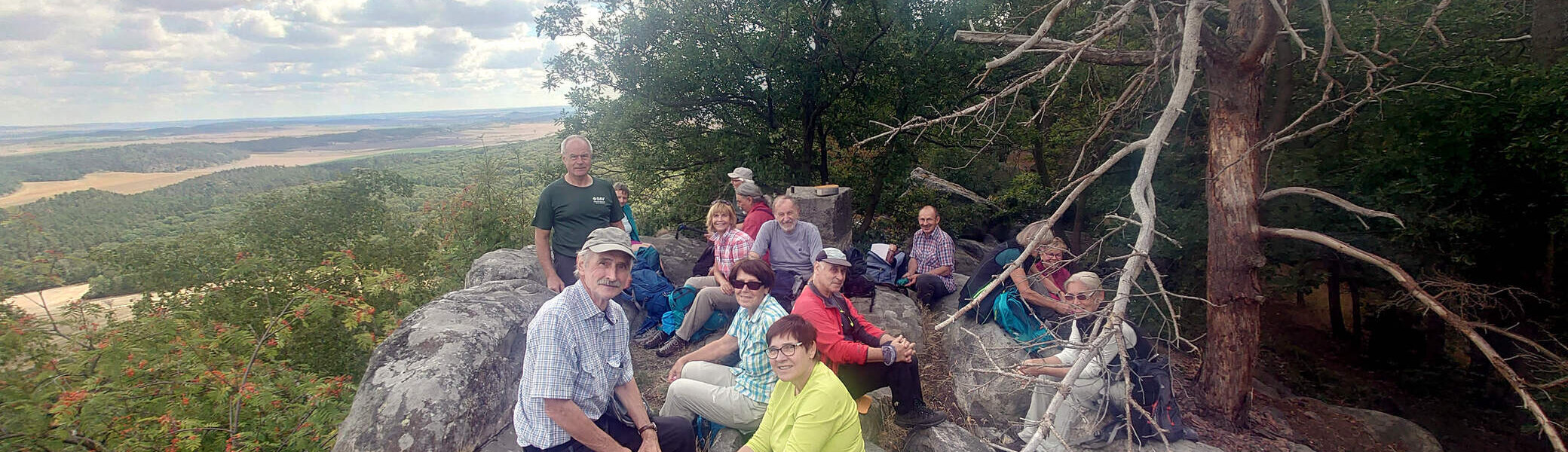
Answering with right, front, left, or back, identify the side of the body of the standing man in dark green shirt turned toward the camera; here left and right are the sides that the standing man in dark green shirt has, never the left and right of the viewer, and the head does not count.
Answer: front

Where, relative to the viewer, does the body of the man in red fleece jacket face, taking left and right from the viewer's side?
facing the viewer and to the right of the viewer

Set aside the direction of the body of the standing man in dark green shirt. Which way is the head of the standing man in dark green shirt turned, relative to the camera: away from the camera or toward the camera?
toward the camera

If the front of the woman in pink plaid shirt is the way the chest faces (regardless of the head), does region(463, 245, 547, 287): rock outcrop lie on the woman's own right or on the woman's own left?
on the woman's own right

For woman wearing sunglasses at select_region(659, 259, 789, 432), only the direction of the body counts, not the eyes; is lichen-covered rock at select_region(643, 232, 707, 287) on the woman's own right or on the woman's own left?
on the woman's own right

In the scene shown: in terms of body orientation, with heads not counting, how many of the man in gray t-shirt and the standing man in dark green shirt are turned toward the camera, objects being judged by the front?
2

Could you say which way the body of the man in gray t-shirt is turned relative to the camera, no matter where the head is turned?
toward the camera

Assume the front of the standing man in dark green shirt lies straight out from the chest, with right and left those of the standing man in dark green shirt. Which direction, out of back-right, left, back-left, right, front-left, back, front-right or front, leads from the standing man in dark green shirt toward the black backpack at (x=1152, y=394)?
front-left

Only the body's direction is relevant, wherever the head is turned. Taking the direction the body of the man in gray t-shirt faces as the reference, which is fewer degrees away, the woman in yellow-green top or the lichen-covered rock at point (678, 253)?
the woman in yellow-green top

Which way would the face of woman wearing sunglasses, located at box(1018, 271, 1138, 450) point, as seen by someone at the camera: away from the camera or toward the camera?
toward the camera

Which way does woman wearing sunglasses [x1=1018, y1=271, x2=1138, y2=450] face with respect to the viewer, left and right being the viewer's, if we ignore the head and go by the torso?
facing the viewer and to the left of the viewer

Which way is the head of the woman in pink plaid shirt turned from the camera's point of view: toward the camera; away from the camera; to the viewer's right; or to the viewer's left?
toward the camera

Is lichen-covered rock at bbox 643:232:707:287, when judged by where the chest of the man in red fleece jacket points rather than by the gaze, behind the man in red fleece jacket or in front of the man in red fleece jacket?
behind
